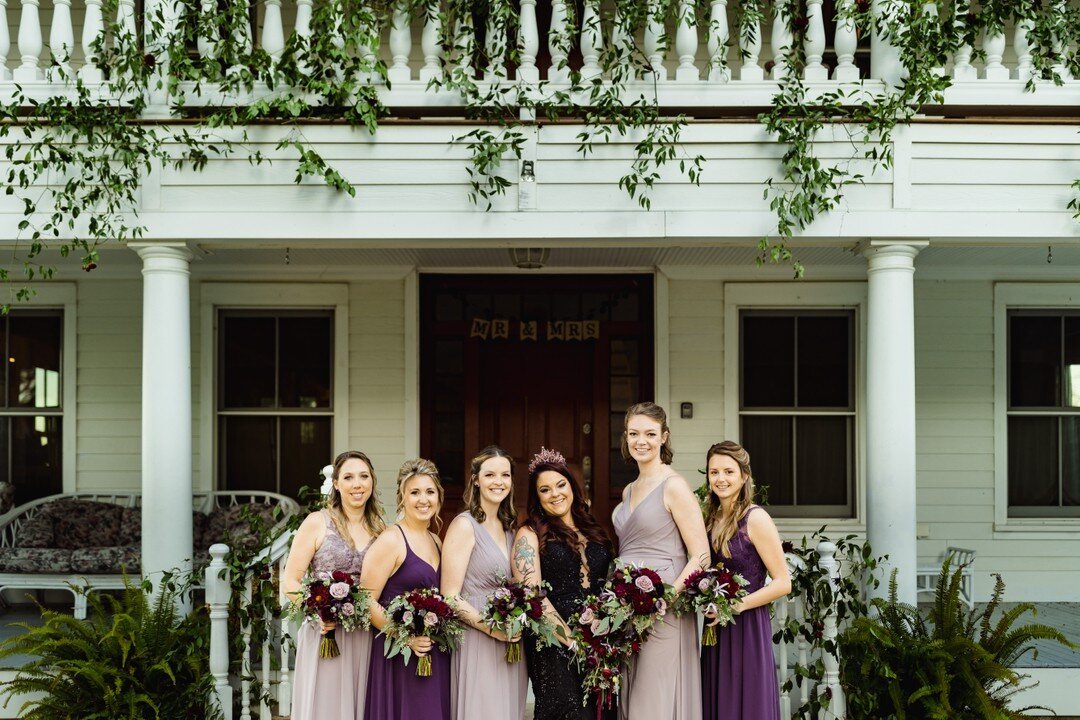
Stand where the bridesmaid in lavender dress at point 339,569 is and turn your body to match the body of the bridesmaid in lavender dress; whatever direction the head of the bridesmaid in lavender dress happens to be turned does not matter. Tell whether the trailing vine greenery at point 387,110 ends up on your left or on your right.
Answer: on your left

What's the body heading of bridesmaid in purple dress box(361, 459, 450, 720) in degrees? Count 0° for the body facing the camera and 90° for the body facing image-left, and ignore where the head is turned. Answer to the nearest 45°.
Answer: approximately 315°

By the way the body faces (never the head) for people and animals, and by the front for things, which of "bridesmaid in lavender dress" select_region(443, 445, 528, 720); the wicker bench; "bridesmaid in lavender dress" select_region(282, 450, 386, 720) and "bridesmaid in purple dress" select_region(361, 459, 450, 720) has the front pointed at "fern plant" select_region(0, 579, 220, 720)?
the wicker bench

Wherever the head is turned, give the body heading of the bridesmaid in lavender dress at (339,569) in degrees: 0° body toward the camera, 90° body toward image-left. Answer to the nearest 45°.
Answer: approximately 315°

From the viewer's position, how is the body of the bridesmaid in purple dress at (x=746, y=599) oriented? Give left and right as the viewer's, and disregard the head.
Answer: facing the viewer and to the left of the viewer
